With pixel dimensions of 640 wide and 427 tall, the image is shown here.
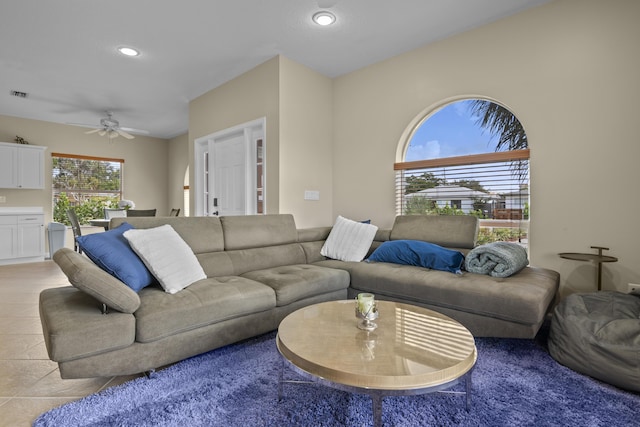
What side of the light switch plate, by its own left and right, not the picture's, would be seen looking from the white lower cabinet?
right

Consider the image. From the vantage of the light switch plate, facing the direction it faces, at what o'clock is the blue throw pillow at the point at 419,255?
The blue throw pillow is roughly at 11 o'clock from the light switch plate.

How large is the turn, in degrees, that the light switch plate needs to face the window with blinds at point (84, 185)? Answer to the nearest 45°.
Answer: approximately 135° to its right

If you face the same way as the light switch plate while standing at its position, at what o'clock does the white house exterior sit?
The white house exterior is roughly at 8 o'clock from the light switch plate.

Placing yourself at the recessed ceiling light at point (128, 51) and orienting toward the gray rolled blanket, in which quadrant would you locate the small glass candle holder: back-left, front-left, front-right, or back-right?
front-right

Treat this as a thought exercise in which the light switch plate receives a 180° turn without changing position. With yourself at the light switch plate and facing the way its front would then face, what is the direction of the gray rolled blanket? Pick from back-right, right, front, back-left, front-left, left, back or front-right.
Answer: back-right

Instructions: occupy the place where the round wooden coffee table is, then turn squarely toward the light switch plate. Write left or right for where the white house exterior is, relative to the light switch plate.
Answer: right

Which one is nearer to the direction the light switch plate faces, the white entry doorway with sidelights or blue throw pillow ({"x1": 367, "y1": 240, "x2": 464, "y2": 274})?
the blue throw pillow

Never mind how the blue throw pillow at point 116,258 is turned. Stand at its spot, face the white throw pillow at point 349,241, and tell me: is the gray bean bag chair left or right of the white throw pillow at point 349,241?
right

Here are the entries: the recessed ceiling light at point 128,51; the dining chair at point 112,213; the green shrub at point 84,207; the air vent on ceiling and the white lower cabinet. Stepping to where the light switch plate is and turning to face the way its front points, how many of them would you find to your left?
0

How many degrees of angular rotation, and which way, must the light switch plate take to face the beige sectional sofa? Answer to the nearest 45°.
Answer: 0° — it already faces it

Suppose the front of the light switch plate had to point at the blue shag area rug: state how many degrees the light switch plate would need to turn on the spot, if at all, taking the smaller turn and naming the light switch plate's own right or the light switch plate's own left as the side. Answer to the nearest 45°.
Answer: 0° — it already faces it

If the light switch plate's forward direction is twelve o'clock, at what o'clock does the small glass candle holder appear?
The small glass candle holder is roughly at 12 o'clock from the light switch plate.

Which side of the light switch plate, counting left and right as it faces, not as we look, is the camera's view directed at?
front

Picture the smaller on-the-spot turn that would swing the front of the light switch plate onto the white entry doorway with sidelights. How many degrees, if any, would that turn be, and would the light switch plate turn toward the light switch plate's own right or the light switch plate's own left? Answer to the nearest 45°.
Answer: approximately 135° to the light switch plate's own right
